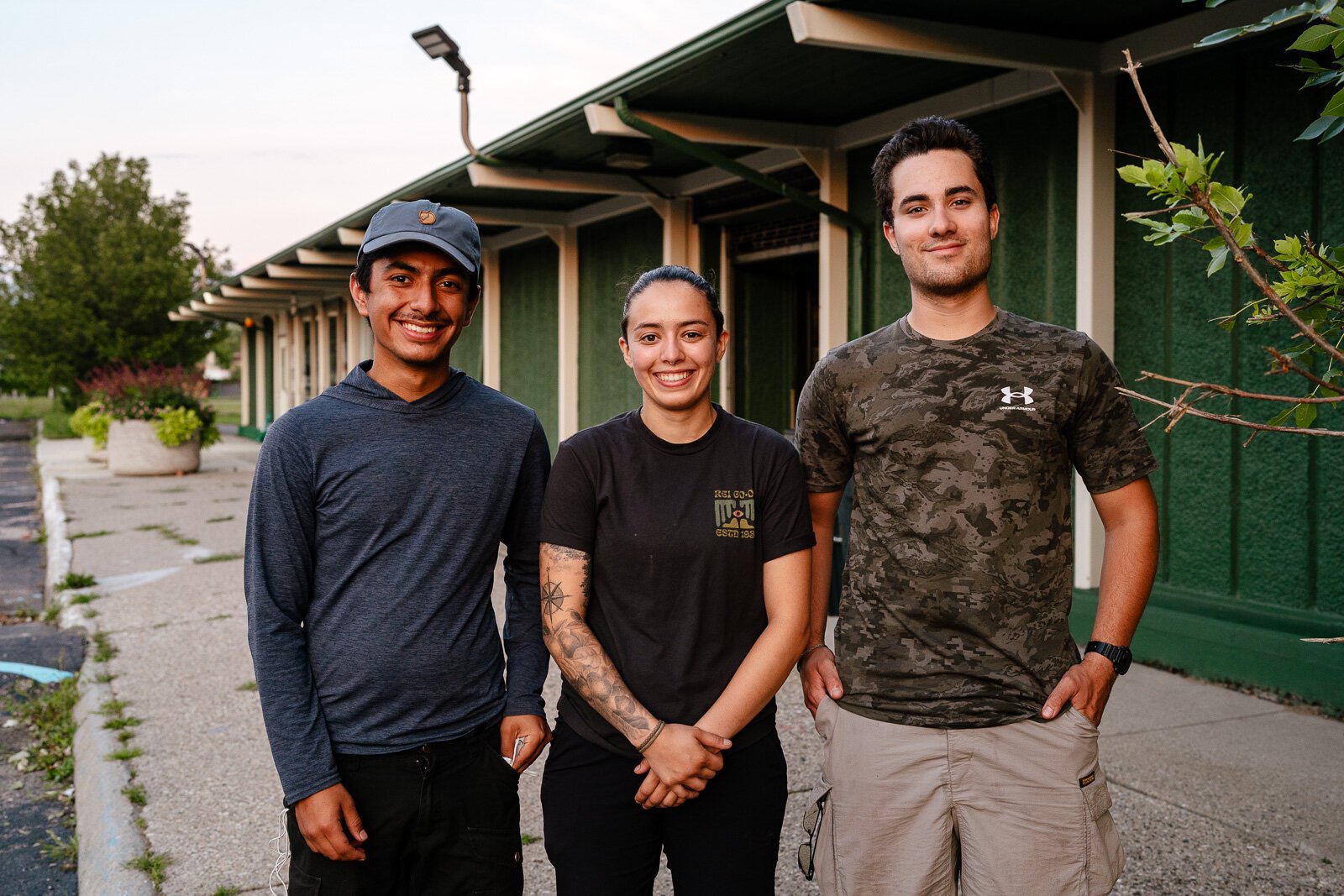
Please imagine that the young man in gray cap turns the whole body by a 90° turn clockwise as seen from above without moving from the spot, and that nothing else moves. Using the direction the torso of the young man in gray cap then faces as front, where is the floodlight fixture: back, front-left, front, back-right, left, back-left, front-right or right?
right

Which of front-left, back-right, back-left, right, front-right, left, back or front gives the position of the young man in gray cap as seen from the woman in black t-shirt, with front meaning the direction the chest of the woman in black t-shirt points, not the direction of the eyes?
right

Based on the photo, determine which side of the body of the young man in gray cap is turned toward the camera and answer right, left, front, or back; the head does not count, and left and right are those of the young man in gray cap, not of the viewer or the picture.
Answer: front

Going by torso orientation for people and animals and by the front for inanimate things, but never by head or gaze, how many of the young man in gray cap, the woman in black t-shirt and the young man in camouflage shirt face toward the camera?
3

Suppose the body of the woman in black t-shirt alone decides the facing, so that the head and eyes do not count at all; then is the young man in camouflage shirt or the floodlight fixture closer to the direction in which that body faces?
the young man in camouflage shirt

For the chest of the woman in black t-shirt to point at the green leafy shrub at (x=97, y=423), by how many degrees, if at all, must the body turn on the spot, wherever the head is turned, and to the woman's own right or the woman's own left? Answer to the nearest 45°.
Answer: approximately 135° to the woman's own right

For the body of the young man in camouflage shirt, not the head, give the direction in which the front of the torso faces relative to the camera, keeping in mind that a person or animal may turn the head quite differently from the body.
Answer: toward the camera

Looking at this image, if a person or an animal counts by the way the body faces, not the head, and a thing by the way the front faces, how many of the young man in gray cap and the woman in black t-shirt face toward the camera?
2

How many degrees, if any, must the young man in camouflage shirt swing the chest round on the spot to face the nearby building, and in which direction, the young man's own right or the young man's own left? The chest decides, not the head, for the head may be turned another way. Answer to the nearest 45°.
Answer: approximately 180°

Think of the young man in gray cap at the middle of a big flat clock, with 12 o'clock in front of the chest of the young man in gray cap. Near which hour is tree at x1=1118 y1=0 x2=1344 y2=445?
The tree is roughly at 10 o'clock from the young man in gray cap.
